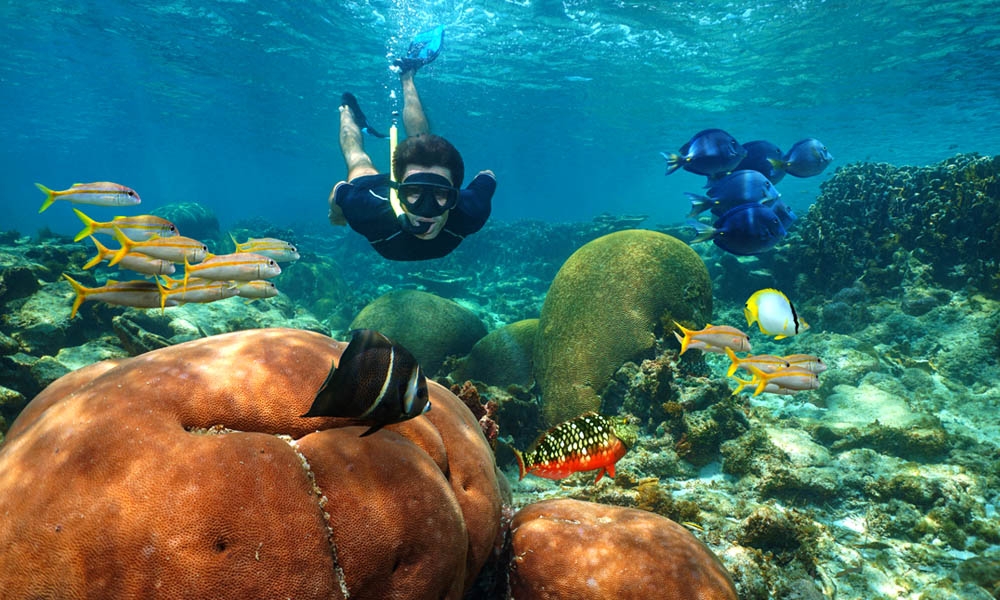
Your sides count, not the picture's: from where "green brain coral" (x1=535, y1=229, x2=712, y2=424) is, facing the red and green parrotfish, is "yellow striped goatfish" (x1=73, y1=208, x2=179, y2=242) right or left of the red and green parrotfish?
right

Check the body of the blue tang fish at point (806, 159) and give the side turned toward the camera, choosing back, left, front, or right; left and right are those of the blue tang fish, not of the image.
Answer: right

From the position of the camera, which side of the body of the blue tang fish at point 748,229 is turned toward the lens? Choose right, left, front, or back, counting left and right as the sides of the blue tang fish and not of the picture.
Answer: right

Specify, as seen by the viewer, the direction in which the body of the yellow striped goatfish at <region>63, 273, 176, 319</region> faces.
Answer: to the viewer's right

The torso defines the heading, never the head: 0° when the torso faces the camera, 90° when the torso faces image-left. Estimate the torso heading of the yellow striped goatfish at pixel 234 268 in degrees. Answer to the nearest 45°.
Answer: approximately 270°

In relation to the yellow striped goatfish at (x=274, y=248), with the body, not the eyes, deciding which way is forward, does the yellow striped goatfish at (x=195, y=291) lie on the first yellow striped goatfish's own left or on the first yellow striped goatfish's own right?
on the first yellow striped goatfish's own right

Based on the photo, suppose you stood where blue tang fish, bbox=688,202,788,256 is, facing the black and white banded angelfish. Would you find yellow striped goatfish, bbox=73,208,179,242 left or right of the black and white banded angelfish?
right

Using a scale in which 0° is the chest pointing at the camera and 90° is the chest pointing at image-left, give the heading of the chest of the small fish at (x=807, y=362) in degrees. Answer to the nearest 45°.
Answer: approximately 270°

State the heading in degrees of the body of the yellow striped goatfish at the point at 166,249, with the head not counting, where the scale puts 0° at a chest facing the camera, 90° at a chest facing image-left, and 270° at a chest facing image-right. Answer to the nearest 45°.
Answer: approximately 270°

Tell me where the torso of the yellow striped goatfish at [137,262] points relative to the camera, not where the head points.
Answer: to the viewer's right

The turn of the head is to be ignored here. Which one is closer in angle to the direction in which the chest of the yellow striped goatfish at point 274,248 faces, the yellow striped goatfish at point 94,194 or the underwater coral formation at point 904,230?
the underwater coral formation

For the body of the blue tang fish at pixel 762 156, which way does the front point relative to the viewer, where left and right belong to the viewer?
facing to the right of the viewer

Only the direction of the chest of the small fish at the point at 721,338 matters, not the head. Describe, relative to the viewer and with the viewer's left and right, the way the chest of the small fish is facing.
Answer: facing to the right of the viewer

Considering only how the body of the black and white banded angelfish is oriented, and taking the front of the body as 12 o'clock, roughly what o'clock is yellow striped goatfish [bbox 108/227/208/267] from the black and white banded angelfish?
The yellow striped goatfish is roughly at 8 o'clock from the black and white banded angelfish.
